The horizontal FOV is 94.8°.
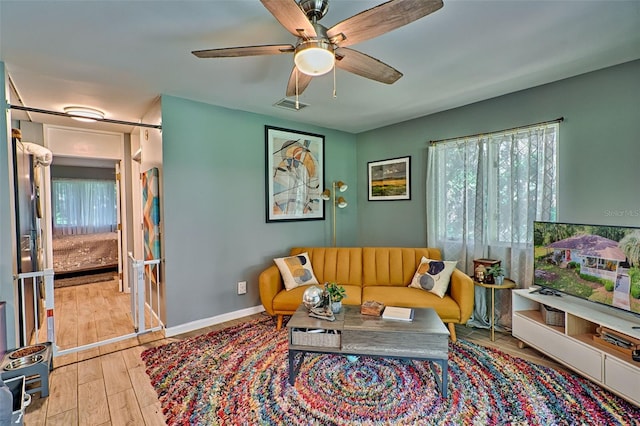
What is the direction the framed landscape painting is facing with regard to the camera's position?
facing the viewer and to the left of the viewer

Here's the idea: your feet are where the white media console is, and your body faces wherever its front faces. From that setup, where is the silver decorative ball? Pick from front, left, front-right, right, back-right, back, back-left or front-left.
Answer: front

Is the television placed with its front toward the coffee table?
yes

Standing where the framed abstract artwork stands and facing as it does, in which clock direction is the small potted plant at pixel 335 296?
The small potted plant is roughly at 1 o'clock from the framed abstract artwork.

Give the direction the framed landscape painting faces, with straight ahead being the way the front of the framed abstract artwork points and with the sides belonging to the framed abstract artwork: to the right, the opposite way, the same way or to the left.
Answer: to the right

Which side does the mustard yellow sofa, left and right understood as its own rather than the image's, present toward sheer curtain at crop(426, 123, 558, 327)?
left

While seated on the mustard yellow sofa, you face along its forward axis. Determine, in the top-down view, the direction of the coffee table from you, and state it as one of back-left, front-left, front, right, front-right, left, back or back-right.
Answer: front

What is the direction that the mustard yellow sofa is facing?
toward the camera

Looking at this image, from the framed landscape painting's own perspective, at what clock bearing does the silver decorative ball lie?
The silver decorative ball is roughly at 11 o'clock from the framed landscape painting.

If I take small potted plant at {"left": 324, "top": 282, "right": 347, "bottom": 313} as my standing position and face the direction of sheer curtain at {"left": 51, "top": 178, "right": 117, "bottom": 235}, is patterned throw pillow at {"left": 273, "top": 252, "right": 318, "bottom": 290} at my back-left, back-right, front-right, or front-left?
front-right

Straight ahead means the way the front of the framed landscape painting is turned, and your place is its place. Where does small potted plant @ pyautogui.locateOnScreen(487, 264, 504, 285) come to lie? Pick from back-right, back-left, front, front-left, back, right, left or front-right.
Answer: left

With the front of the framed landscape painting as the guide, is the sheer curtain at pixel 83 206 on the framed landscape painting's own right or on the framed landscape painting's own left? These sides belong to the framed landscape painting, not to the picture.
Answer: on the framed landscape painting's own right

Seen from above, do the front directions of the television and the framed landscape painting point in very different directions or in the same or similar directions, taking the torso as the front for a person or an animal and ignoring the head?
same or similar directions

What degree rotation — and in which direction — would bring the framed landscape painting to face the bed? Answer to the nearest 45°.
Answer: approximately 45° to its right

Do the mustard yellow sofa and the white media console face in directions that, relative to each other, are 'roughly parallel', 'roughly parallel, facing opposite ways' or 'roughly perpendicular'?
roughly perpendicular

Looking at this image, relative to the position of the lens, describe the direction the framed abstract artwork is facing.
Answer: facing the viewer and to the right of the viewer

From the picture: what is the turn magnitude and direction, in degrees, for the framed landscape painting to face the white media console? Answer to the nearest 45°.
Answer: approximately 90° to its left

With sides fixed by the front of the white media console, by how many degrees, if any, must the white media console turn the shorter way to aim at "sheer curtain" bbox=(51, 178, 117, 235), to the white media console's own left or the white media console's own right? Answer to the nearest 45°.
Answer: approximately 45° to the white media console's own right

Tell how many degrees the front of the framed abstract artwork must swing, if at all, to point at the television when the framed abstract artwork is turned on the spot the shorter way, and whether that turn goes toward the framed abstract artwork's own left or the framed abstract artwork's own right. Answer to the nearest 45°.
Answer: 0° — it already faces it

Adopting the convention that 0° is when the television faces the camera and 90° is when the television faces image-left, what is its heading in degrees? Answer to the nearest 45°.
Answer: approximately 45°

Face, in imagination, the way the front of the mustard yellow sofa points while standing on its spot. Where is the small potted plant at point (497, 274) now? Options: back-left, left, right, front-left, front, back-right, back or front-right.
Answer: left
